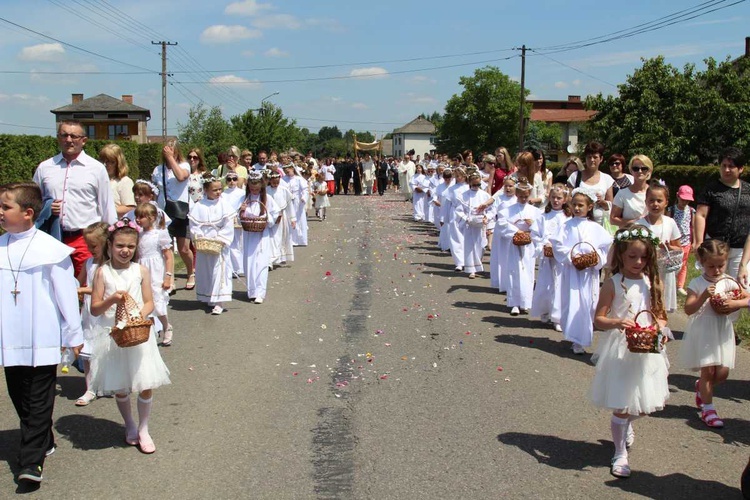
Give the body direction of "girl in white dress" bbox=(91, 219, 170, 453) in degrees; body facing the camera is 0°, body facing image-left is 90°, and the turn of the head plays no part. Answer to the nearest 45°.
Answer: approximately 0°

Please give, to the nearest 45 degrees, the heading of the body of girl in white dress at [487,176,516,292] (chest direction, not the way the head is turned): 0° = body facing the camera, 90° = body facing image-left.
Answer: approximately 45°

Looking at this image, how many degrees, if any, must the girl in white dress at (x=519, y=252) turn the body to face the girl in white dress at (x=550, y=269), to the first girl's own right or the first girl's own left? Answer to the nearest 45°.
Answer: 0° — they already face them

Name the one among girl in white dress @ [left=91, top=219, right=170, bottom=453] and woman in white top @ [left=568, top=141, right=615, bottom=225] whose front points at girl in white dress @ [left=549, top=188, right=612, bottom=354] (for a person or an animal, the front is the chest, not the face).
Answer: the woman in white top

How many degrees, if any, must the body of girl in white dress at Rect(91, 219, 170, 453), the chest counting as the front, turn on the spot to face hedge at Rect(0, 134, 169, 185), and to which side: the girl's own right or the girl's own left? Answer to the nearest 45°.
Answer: approximately 180°

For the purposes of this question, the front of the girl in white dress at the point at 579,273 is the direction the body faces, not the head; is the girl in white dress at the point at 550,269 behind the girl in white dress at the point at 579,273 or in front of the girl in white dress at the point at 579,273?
behind

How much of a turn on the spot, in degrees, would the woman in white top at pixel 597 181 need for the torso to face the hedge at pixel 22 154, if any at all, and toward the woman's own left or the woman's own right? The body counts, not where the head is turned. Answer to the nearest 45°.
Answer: approximately 135° to the woman's own right

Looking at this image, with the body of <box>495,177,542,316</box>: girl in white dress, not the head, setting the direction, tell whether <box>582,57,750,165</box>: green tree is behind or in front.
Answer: behind

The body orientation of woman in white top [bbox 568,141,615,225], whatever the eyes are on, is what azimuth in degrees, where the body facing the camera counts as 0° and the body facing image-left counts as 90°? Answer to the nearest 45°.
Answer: approximately 0°
